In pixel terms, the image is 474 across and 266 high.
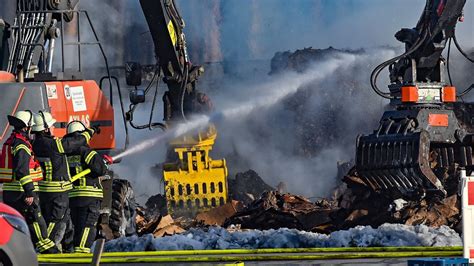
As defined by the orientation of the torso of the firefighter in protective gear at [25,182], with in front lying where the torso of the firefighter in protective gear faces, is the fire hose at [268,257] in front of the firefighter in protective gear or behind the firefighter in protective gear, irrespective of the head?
in front

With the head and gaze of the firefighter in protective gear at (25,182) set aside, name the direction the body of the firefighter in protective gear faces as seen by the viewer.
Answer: to the viewer's right

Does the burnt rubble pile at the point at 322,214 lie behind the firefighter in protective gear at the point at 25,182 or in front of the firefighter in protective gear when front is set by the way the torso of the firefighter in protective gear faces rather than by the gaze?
in front

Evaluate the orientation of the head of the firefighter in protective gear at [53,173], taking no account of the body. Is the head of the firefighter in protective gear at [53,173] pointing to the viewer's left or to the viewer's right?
to the viewer's right
